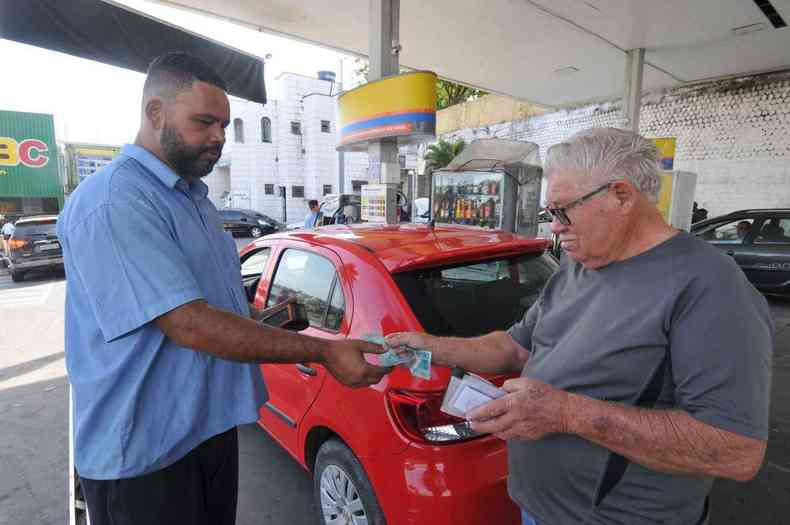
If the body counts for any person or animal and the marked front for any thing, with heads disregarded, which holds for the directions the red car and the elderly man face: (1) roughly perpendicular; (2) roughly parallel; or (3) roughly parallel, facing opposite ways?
roughly perpendicular

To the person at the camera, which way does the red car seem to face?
facing away from the viewer and to the left of the viewer

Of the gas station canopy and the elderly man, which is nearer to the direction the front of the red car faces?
the gas station canopy

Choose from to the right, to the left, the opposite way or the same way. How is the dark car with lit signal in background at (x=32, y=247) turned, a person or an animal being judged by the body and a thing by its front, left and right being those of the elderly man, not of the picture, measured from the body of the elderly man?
to the right

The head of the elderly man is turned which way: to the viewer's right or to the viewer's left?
to the viewer's left

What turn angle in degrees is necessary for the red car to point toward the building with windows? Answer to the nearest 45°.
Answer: approximately 45° to its right
